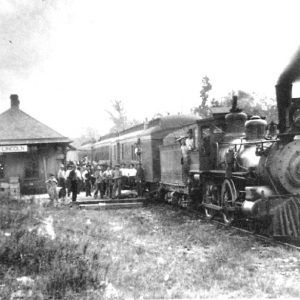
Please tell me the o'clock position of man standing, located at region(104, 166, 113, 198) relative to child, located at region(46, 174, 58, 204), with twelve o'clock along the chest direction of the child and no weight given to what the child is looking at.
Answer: The man standing is roughly at 8 o'clock from the child.

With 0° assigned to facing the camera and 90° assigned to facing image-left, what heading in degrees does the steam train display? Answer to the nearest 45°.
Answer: approximately 315°

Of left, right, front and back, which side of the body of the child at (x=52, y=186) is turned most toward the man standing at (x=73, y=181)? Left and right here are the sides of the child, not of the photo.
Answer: left

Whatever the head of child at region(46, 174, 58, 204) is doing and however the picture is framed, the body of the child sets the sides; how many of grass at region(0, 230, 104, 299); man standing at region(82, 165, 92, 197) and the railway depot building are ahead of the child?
1

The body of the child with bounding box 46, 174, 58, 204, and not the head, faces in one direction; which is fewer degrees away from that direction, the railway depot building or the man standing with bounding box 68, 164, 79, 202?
the man standing

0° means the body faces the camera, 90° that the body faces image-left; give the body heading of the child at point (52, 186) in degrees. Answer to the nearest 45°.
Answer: approximately 0°

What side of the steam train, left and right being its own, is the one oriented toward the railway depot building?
back

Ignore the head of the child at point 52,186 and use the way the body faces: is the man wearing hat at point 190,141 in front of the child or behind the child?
in front

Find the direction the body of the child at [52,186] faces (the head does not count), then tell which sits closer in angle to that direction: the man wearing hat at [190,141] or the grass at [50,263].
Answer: the grass

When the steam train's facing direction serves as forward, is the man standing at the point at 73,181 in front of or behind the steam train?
behind
